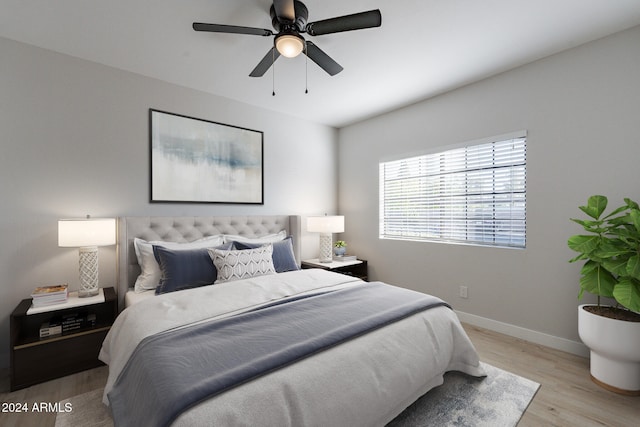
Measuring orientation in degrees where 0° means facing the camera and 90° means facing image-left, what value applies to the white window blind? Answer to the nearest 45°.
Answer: approximately 45°

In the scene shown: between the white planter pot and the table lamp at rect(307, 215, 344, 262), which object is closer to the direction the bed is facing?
the white planter pot

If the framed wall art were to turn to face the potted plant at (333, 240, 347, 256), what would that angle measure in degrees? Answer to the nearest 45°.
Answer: approximately 45° to its left

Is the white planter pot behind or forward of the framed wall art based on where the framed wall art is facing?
forward

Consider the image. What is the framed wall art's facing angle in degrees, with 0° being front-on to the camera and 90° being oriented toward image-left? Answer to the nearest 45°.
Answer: approximately 315°

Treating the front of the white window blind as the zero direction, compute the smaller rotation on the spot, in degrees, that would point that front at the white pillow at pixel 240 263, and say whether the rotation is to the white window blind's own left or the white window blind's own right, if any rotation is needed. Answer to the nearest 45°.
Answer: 0° — it already faces it

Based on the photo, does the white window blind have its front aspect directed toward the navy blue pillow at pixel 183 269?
yes

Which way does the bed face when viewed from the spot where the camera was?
facing the viewer and to the right of the viewer

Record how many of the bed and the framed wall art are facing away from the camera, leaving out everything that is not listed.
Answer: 0

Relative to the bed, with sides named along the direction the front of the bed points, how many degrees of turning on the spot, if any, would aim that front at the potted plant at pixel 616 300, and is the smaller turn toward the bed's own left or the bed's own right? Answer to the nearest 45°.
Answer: approximately 45° to the bed's own left

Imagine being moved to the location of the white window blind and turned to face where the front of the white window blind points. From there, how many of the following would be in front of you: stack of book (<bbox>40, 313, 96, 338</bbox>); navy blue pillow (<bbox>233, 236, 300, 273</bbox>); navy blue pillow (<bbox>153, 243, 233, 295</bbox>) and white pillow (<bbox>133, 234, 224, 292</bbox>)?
4

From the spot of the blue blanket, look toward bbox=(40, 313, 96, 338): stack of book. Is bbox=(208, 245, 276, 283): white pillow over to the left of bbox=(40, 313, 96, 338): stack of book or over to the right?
right

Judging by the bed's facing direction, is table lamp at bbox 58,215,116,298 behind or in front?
behind
